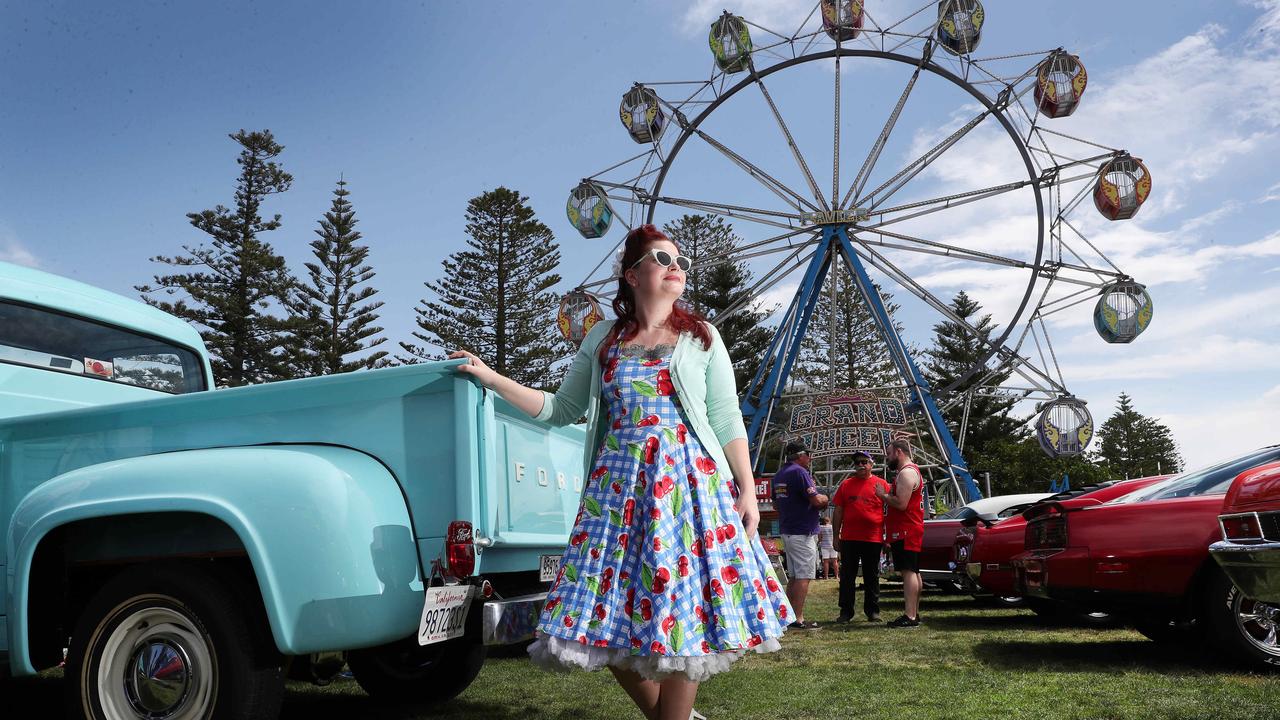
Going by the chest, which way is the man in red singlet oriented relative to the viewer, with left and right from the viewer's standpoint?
facing to the left of the viewer

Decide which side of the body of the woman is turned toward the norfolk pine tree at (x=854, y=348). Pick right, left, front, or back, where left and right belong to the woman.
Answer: back

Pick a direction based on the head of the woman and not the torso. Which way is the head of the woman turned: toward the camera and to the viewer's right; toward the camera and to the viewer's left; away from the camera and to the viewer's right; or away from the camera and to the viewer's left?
toward the camera and to the viewer's right

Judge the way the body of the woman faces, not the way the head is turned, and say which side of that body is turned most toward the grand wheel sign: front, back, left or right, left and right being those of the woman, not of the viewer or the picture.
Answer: back

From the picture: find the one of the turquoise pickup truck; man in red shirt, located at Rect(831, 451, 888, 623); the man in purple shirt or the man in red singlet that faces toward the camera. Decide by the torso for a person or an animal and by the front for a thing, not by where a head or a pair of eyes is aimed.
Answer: the man in red shirt

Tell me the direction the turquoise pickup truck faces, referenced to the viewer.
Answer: facing away from the viewer and to the left of the viewer

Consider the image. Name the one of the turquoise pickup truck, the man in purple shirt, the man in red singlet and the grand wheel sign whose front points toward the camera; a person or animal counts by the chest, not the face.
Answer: the grand wheel sign

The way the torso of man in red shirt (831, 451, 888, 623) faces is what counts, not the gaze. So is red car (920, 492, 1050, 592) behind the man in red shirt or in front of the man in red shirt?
behind

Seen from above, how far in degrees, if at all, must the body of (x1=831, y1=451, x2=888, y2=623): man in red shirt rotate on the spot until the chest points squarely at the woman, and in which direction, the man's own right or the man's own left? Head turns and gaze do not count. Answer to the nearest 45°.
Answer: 0° — they already face them

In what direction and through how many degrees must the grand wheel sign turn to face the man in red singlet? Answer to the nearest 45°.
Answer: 0° — it already faces them

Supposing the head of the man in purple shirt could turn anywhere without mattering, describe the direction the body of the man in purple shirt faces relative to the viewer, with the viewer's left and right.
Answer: facing away from the viewer and to the right of the viewer

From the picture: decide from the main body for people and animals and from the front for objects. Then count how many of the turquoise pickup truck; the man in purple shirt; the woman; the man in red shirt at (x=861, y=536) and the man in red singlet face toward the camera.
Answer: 2

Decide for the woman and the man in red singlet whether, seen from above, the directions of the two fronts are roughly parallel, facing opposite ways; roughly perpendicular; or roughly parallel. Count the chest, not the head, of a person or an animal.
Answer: roughly perpendicular
